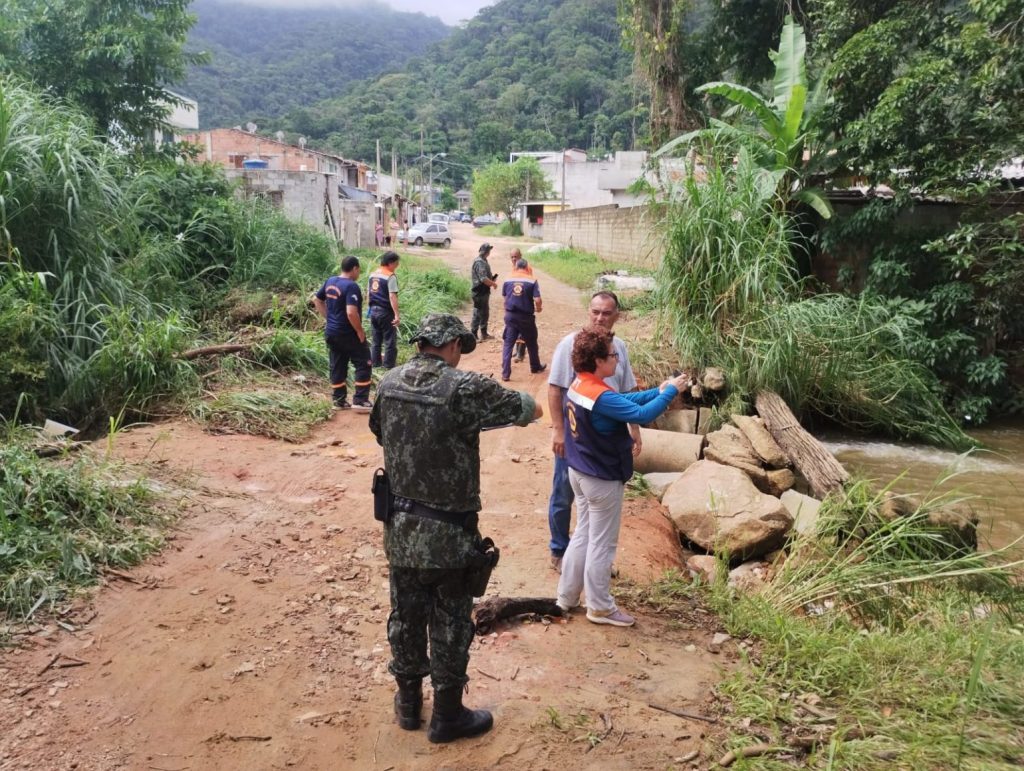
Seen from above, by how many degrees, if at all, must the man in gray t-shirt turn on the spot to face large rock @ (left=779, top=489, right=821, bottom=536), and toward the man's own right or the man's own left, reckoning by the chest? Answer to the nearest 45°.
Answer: approximately 135° to the man's own left

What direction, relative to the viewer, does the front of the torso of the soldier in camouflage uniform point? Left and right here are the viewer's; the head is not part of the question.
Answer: facing away from the viewer and to the right of the viewer

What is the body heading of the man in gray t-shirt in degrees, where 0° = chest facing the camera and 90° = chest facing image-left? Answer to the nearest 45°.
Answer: approximately 0°

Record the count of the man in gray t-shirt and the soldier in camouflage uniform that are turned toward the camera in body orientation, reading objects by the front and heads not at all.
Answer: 1

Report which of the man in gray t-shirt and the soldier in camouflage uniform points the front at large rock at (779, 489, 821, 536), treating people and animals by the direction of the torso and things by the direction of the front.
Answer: the soldier in camouflage uniform
